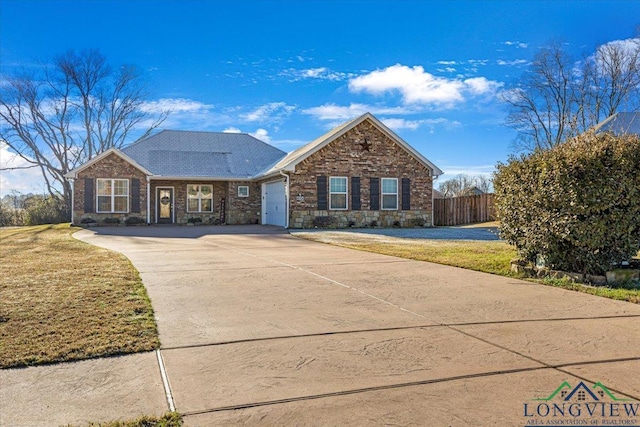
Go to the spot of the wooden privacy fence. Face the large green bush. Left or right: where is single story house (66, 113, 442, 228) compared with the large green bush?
right

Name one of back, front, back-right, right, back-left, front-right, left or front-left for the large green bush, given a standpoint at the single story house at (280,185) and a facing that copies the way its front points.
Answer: front

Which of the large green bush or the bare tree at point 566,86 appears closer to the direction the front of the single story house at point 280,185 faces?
the large green bush

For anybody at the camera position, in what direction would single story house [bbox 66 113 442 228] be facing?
facing the viewer

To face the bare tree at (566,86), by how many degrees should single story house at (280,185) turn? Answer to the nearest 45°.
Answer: approximately 135° to its left

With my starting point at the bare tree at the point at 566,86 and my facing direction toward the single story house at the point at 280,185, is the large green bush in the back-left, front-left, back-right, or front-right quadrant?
front-left

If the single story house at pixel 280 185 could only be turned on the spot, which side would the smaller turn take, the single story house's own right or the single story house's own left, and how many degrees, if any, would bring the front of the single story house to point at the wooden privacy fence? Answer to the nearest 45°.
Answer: approximately 90° to the single story house's own left

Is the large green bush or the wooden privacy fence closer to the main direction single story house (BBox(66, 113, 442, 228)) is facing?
the large green bush
